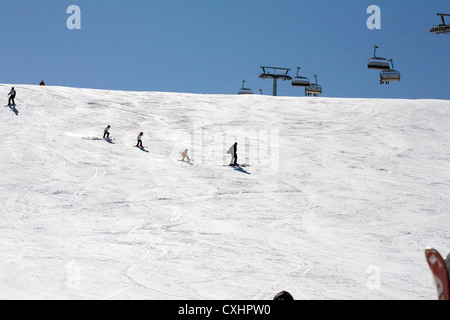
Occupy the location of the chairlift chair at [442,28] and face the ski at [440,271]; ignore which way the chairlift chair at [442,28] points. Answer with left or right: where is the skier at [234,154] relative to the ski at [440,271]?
right

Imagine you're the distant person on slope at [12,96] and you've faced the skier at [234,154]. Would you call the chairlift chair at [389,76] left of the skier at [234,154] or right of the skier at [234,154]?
left

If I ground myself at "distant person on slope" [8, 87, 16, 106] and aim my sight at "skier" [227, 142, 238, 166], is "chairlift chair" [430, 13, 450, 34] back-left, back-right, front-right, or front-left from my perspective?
front-left

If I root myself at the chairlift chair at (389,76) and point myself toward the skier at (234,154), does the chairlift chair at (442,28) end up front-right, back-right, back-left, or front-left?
front-left

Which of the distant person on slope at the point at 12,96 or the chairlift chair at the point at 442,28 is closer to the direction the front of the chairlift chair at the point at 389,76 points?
the distant person on slope
